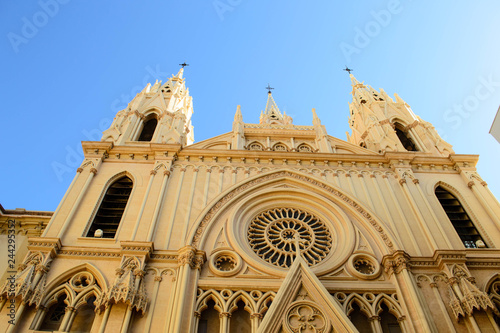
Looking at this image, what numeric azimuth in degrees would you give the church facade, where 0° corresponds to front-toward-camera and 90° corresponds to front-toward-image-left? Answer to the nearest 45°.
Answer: approximately 0°
